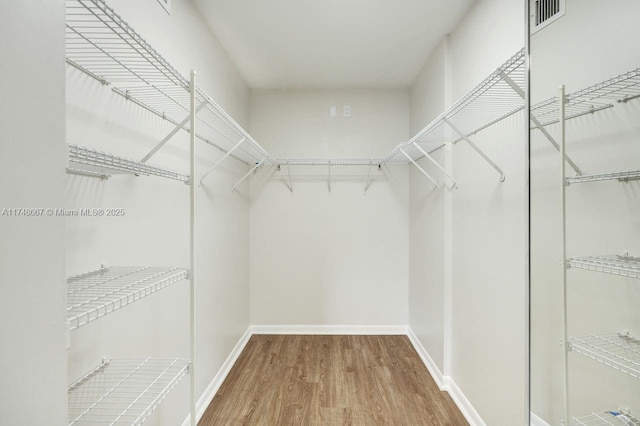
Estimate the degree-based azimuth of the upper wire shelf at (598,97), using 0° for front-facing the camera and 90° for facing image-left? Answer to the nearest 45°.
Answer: approximately 45°

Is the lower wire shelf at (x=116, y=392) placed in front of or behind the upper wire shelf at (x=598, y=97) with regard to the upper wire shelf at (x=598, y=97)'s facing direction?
in front

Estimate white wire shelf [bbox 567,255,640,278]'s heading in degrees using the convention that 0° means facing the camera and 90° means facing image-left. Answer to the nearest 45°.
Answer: approximately 45°

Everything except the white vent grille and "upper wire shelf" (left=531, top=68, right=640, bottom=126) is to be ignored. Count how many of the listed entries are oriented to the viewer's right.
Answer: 0

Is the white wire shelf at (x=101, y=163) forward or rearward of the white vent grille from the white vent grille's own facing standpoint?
forward

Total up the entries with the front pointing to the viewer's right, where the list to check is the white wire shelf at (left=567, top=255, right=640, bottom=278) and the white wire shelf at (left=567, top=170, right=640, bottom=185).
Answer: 0

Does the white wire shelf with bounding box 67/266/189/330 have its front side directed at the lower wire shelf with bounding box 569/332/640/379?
yes

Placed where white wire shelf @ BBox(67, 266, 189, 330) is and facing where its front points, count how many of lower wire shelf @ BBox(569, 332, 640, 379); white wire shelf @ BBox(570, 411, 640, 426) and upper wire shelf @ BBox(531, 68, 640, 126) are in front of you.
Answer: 3
